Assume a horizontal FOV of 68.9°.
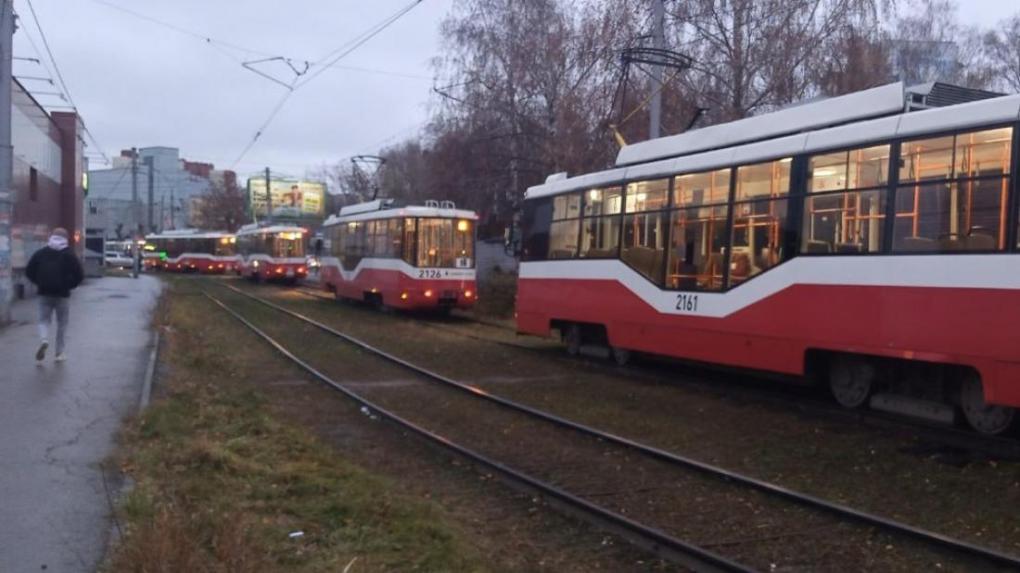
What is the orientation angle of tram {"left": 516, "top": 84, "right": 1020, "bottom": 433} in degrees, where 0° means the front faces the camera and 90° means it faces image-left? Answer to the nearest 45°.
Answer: approximately 135°

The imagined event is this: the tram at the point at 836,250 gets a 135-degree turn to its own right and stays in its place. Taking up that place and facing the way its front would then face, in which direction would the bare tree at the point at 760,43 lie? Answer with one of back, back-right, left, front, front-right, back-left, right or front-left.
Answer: left

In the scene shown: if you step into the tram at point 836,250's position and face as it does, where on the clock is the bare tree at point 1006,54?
The bare tree is roughly at 2 o'clock from the tram.

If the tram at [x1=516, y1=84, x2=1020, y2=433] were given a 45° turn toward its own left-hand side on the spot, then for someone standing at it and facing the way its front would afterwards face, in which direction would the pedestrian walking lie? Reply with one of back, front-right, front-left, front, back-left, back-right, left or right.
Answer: front
